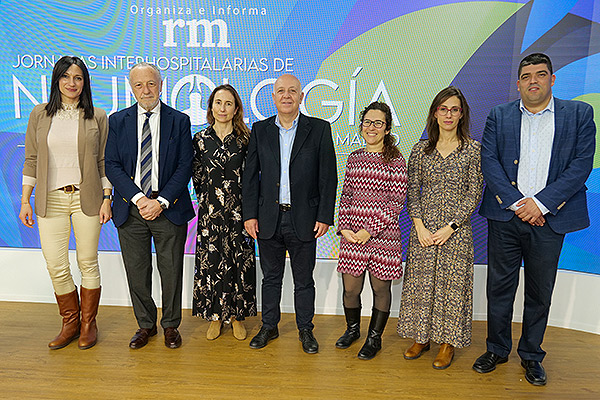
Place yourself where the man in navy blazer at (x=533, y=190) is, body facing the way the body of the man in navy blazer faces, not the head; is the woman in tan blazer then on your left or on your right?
on your right

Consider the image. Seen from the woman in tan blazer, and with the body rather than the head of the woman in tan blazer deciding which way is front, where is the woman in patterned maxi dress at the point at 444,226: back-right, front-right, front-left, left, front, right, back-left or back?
front-left

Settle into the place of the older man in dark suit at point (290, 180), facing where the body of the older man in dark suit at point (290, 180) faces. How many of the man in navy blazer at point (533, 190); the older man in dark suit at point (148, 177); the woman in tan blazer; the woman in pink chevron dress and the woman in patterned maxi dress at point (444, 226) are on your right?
2

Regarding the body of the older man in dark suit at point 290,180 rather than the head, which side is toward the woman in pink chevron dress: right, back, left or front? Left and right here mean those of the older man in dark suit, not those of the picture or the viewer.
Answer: left

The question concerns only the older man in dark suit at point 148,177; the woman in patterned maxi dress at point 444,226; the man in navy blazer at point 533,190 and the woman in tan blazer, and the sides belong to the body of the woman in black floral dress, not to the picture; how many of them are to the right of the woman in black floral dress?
2
